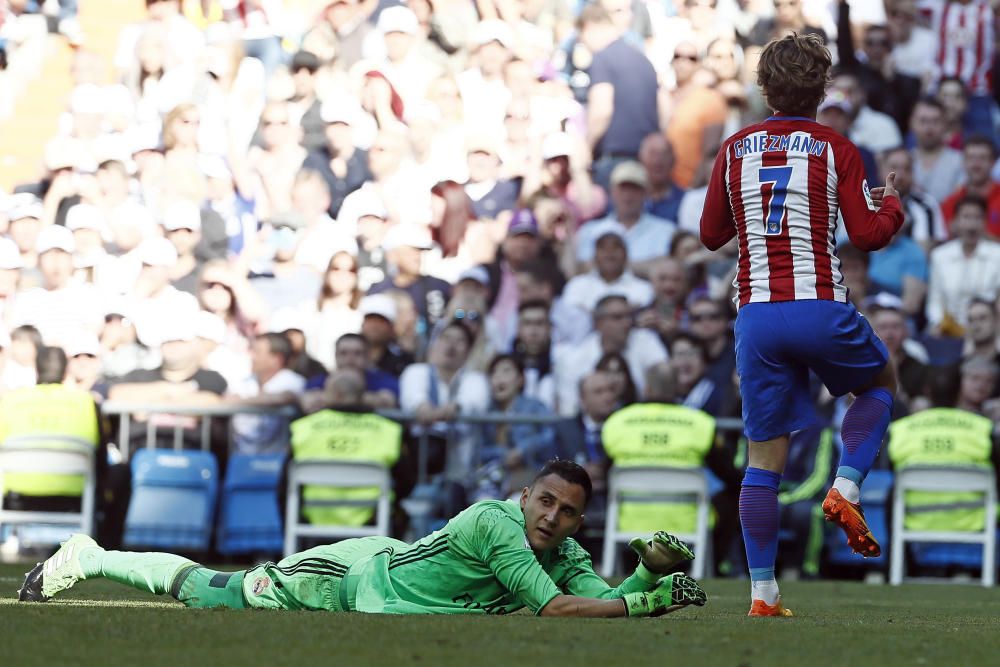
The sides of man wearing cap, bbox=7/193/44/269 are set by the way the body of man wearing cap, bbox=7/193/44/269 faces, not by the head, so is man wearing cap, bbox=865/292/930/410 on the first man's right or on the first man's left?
on the first man's left

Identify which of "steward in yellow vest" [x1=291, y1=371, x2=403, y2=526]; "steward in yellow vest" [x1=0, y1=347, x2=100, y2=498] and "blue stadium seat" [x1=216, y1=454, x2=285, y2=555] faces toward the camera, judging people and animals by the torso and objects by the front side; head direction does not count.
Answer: the blue stadium seat

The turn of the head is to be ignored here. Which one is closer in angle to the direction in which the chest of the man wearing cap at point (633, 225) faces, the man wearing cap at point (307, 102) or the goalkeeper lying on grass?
the goalkeeper lying on grass

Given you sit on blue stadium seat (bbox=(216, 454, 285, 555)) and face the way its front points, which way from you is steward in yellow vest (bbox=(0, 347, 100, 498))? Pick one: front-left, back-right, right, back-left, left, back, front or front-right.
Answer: right

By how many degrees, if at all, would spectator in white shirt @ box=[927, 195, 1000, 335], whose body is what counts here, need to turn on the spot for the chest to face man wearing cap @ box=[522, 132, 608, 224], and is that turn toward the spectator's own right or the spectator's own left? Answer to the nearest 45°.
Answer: approximately 90° to the spectator's own right

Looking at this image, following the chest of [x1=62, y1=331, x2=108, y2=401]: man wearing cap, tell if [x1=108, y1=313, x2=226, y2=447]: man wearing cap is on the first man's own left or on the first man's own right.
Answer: on the first man's own left

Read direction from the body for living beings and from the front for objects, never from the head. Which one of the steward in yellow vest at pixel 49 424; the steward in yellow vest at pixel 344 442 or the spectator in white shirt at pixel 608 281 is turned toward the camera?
the spectator in white shirt

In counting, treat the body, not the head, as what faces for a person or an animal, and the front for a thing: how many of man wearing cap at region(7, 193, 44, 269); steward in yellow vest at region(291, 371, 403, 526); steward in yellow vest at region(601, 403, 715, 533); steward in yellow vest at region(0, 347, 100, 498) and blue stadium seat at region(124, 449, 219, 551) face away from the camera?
3

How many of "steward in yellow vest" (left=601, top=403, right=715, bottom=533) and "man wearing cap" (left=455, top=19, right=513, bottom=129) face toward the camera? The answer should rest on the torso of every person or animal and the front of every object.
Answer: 1

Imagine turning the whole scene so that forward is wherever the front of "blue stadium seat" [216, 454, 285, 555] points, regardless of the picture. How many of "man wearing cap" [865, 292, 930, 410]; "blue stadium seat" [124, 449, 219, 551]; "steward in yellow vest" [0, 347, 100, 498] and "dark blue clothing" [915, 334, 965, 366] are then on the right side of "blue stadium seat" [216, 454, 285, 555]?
2
